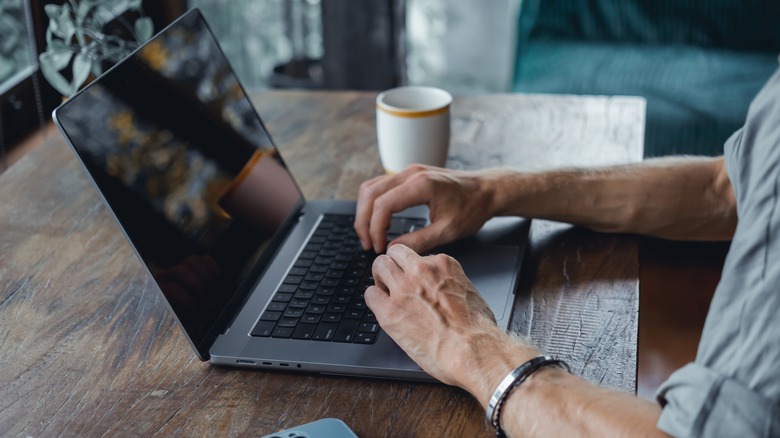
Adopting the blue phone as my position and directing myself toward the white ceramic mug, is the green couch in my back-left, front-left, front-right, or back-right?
front-right

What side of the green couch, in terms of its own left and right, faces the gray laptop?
front

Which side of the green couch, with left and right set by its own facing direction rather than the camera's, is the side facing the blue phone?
front

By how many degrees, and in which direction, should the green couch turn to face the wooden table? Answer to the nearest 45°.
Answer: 0° — it already faces it

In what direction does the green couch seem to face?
toward the camera
